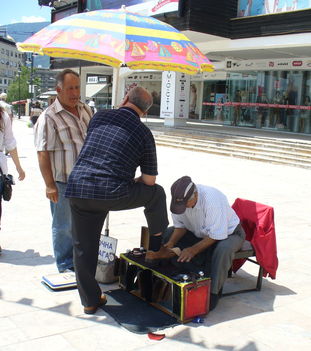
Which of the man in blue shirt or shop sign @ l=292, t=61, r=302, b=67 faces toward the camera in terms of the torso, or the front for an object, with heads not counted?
the shop sign

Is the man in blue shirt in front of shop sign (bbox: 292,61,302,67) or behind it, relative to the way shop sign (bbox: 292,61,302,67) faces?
in front

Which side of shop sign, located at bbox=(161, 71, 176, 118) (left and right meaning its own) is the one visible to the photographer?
front

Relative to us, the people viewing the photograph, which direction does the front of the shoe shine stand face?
facing the viewer and to the left of the viewer

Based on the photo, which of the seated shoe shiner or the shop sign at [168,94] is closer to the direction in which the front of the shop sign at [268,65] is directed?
the seated shoe shiner

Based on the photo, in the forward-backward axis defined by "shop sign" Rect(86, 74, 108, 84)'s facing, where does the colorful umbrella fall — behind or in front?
in front

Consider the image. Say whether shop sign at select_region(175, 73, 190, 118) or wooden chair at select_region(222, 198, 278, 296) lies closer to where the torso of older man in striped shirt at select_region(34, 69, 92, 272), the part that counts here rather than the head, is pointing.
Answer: the wooden chair

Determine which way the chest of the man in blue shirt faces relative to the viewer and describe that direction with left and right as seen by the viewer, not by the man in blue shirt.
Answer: facing away from the viewer and to the right of the viewer

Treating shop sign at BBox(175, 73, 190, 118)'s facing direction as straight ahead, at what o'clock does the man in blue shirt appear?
The man in blue shirt is roughly at 12 o'clock from the shop sign.

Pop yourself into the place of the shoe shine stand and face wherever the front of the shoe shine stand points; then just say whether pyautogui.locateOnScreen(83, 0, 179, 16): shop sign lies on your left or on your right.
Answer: on your right

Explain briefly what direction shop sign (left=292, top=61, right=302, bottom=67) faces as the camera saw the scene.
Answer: facing the viewer

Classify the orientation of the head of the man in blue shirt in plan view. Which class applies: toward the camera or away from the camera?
away from the camera

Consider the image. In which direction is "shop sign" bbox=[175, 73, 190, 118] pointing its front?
toward the camera

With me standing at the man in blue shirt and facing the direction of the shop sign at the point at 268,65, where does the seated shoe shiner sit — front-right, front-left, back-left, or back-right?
front-right

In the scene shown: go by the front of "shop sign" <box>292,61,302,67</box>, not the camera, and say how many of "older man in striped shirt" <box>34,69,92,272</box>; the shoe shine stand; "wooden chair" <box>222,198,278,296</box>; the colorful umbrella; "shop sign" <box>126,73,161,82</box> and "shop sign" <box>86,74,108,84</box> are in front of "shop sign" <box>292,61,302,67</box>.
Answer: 4

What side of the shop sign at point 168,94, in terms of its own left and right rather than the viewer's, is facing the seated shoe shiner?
front
